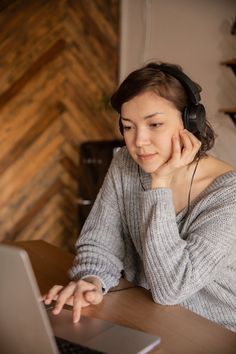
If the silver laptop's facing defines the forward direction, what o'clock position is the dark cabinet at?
The dark cabinet is roughly at 11 o'clock from the silver laptop.

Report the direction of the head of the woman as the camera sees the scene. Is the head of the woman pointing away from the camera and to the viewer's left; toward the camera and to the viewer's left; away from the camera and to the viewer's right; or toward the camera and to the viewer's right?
toward the camera and to the viewer's left

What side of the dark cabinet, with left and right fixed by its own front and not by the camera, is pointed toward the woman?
front

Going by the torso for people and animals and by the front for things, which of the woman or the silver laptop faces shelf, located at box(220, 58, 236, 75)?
the silver laptop

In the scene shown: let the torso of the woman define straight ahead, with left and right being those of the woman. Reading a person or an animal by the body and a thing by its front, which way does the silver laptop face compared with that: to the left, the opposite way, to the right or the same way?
the opposite way

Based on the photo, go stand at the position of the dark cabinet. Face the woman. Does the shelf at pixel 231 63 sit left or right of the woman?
left

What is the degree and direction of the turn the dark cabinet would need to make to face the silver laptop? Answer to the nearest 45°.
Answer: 0° — it already faces it

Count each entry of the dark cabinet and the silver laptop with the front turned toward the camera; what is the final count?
1

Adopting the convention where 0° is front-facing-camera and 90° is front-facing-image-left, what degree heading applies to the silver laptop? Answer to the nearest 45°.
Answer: approximately 225°

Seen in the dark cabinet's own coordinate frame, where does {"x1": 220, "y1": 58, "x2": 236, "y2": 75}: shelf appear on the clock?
The shelf is roughly at 10 o'clock from the dark cabinet.

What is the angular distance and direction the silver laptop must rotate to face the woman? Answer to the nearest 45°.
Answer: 0° — it already faces them

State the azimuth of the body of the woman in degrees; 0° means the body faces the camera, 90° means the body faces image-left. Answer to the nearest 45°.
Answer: approximately 45°
